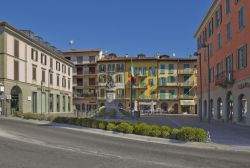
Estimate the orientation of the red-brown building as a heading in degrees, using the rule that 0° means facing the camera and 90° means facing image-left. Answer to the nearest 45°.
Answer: approximately 45°
